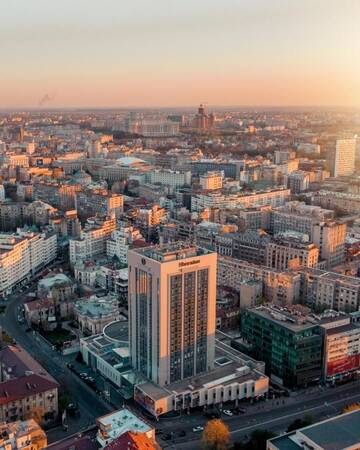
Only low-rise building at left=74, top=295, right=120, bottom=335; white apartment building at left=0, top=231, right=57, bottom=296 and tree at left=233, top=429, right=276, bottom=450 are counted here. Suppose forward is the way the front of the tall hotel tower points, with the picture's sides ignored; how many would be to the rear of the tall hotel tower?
2

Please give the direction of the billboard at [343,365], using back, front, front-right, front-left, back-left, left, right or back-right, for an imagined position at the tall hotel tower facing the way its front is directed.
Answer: front-left

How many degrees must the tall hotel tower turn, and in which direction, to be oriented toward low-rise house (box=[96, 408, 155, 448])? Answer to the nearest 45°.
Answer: approximately 45° to its right

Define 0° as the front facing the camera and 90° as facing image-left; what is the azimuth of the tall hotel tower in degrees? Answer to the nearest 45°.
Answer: approximately 315°

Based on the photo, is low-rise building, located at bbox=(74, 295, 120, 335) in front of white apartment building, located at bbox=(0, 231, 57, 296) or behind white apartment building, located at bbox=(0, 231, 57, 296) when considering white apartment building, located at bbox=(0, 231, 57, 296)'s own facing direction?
in front

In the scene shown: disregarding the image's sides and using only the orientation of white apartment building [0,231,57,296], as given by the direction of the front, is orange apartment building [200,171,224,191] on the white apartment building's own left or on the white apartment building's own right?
on the white apartment building's own left

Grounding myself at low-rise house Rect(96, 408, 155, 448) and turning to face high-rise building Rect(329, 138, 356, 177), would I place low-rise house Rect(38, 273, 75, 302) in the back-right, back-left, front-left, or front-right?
front-left

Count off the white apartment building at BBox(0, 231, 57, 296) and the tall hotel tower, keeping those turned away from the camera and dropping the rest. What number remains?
0

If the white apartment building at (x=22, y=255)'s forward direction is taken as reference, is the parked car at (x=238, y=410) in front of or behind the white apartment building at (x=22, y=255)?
in front

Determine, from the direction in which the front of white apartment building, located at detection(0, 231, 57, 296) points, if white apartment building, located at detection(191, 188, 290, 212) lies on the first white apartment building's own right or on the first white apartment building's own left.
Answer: on the first white apartment building's own left

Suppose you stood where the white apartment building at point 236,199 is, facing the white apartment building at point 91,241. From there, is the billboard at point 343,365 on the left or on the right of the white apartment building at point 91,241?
left

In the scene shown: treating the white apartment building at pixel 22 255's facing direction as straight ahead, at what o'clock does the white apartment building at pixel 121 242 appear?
the white apartment building at pixel 121 242 is roughly at 10 o'clock from the white apartment building at pixel 22 255.

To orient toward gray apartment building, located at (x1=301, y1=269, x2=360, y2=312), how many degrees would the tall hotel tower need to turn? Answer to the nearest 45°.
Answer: approximately 90° to its left

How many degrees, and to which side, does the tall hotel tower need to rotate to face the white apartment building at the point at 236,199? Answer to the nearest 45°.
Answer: approximately 135° to its left

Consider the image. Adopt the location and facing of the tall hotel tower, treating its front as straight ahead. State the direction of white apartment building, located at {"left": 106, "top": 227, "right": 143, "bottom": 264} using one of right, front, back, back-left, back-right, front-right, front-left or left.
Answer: back-left
